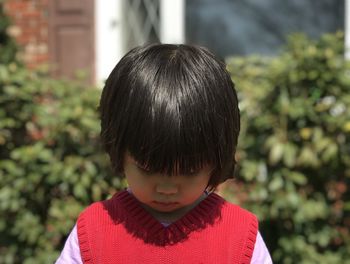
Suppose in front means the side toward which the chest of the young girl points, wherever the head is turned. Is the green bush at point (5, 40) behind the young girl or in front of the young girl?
behind

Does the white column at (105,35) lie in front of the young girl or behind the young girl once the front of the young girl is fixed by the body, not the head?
behind

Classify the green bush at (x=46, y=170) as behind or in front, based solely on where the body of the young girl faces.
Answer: behind

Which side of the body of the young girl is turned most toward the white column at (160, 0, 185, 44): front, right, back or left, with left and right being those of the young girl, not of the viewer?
back

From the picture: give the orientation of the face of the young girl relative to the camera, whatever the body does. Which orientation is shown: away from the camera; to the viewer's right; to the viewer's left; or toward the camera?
toward the camera

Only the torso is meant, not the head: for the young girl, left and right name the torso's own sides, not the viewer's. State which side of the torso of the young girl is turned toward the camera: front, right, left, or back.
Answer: front
